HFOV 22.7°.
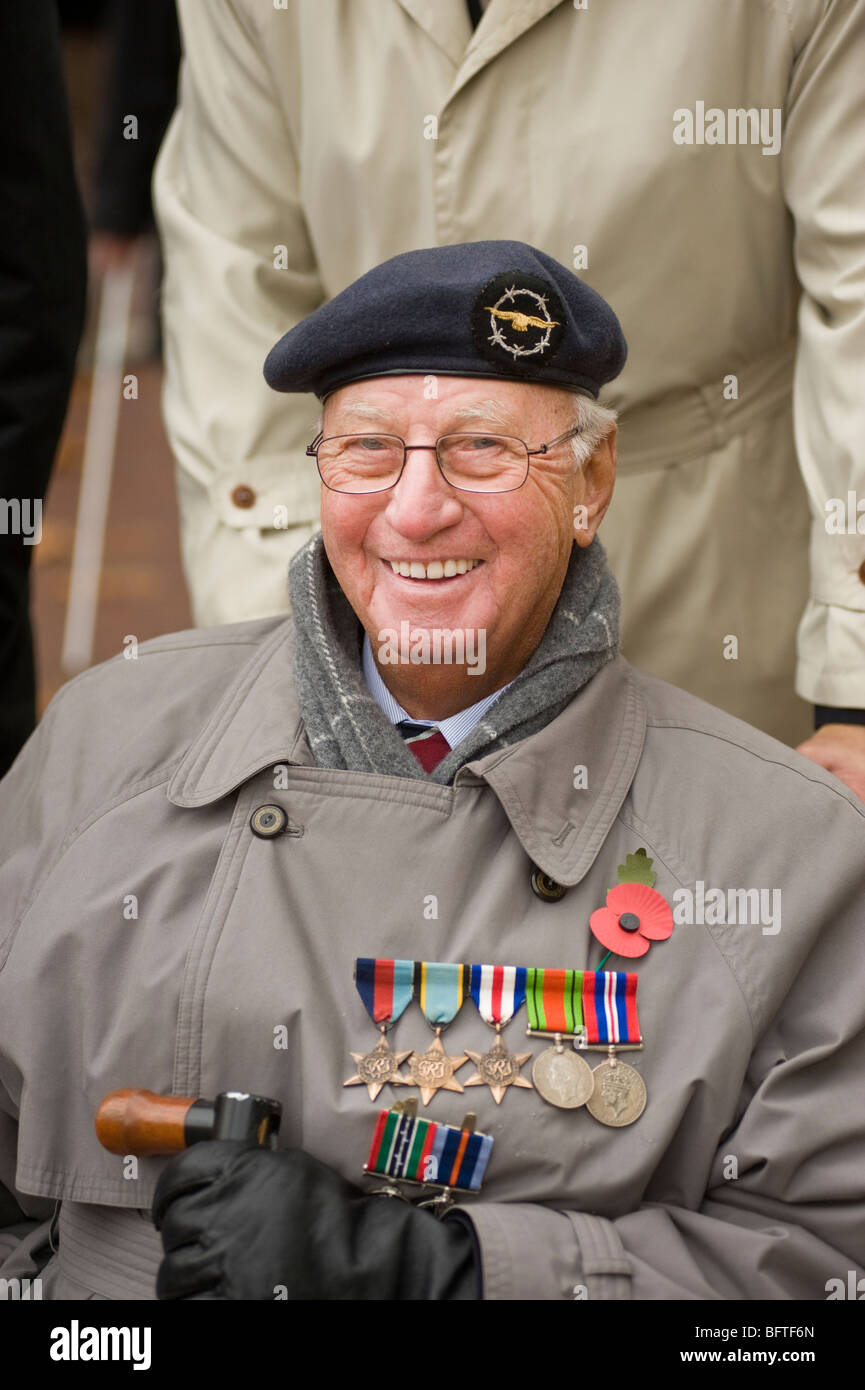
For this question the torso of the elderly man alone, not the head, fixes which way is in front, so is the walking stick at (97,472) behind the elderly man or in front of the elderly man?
behind

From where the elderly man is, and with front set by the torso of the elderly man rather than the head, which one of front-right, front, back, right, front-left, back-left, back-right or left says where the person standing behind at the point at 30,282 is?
back-right

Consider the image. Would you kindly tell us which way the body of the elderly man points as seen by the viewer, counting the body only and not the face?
toward the camera
